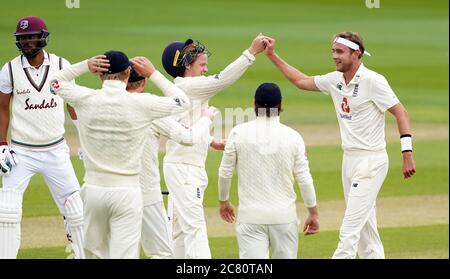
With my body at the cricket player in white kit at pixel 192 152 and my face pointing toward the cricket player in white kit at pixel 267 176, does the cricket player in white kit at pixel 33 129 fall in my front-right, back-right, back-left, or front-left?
back-right

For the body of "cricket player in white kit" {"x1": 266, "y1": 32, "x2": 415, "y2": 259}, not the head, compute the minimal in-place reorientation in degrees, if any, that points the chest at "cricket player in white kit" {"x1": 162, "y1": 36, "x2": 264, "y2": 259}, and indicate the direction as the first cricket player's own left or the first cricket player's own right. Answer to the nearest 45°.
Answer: approximately 45° to the first cricket player's own right

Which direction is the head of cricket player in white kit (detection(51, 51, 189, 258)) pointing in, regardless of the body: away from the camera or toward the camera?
away from the camera

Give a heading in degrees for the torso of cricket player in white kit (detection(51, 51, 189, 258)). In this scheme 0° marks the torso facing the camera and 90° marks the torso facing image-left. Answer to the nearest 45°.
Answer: approximately 180°

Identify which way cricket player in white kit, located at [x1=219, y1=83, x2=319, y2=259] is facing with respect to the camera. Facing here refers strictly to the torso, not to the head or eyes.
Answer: away from the camera

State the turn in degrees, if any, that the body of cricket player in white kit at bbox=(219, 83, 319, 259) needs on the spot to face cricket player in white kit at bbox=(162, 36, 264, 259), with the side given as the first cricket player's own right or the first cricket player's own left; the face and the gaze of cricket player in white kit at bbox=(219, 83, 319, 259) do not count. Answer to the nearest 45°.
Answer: approximately 45° to the first cricket player's own left

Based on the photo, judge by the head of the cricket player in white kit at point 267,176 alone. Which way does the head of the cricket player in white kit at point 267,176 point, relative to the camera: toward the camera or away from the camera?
away from the camera
